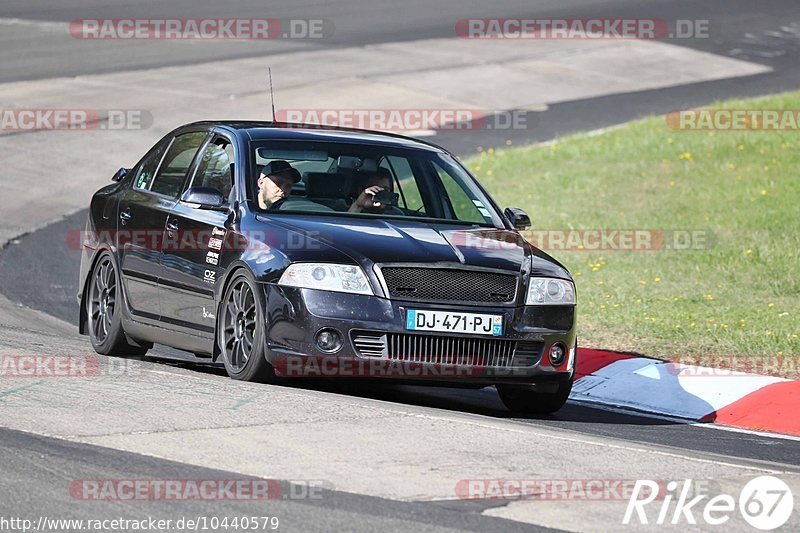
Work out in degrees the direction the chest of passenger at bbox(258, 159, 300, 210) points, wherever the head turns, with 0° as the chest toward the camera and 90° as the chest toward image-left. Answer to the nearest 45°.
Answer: approximately 315°

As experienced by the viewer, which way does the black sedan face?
facing the viewer and to the right of the viewer
